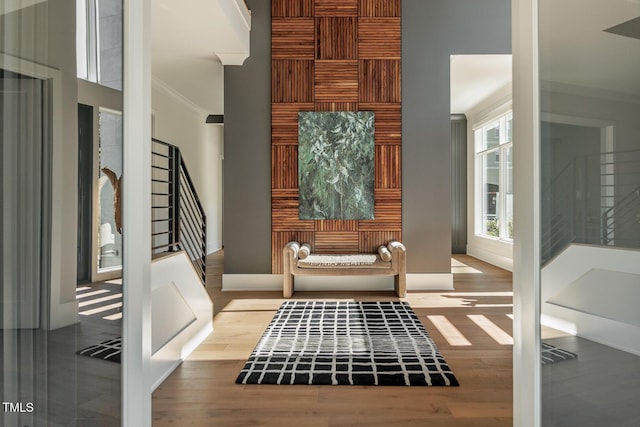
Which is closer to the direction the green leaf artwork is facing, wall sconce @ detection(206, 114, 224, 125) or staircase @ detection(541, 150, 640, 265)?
the staircase

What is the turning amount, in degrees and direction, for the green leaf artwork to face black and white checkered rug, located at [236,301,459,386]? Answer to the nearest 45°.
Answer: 0° — it already faces it

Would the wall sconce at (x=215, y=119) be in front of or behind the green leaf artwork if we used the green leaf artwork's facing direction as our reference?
behind

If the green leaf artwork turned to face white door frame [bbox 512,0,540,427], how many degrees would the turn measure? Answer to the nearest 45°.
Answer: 0° — it already faces it

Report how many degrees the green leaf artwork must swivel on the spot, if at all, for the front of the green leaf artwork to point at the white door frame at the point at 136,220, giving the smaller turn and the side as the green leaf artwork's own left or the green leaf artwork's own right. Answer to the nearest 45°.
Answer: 0° — it already faces it

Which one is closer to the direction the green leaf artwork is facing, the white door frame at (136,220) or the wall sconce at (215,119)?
the white door frame

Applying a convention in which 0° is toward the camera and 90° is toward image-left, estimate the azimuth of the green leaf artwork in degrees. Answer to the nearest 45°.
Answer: approximately 0°
